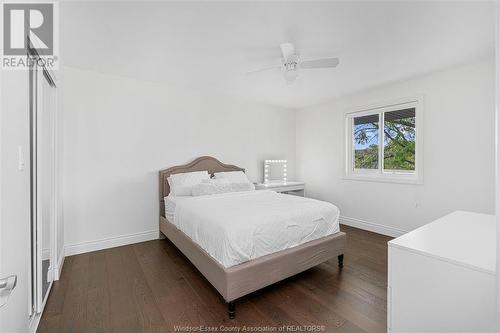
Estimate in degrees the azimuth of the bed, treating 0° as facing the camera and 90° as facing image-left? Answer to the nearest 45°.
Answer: approximately 315°

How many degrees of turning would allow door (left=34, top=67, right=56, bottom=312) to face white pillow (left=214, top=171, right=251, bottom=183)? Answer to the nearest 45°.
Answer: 0° — it already faces it

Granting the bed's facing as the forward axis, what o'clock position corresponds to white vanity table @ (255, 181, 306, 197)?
The white vanity table is roughly at 8 o'clock from the bed.

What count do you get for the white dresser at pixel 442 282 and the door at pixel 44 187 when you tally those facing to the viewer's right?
1

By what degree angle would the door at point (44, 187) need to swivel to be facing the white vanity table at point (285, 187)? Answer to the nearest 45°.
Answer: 0° — it already faces it

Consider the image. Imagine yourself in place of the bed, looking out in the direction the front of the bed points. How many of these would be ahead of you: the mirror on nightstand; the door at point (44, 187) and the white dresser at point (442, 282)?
1

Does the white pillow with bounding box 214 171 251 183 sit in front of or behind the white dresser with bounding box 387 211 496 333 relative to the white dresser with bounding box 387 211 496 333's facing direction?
in front

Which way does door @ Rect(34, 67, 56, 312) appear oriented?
to the viewer's right

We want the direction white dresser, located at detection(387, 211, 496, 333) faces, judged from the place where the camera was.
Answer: facing away from the viewer and to the left of the viewer

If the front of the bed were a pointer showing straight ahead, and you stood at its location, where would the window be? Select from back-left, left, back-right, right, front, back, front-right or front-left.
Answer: left

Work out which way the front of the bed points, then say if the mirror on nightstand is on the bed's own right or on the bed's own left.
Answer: on the bed's own left

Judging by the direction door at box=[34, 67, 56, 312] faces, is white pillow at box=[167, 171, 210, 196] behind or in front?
in front

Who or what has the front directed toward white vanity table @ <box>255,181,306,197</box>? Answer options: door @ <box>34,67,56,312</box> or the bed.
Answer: the door
